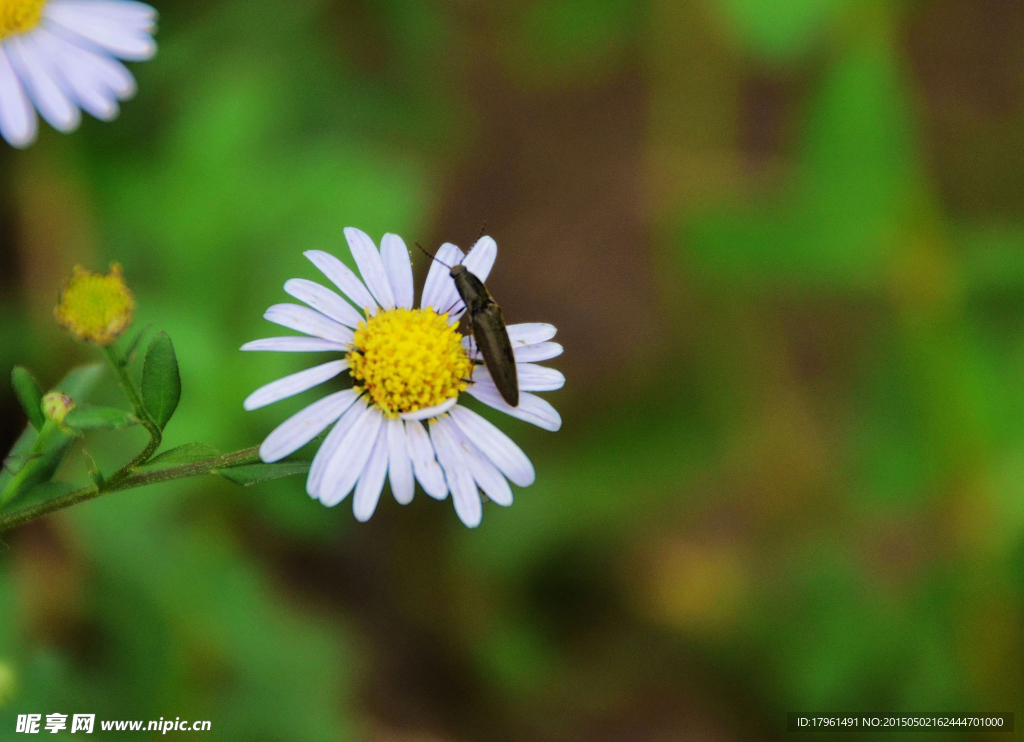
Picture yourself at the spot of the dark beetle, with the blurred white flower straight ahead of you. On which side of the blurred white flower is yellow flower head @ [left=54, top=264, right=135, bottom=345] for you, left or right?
left

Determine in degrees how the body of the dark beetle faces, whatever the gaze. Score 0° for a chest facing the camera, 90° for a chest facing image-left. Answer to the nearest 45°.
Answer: approximately 135°

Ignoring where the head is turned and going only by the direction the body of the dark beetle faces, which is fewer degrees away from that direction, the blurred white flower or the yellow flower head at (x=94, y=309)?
the blurred white flower

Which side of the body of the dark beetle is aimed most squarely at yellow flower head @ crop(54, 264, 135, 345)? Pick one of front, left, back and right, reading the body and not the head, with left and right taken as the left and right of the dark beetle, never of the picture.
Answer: left

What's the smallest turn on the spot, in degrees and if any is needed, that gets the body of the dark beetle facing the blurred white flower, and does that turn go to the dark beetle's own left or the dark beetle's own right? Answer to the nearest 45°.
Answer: approximately 45° to the dark beetle's own left
